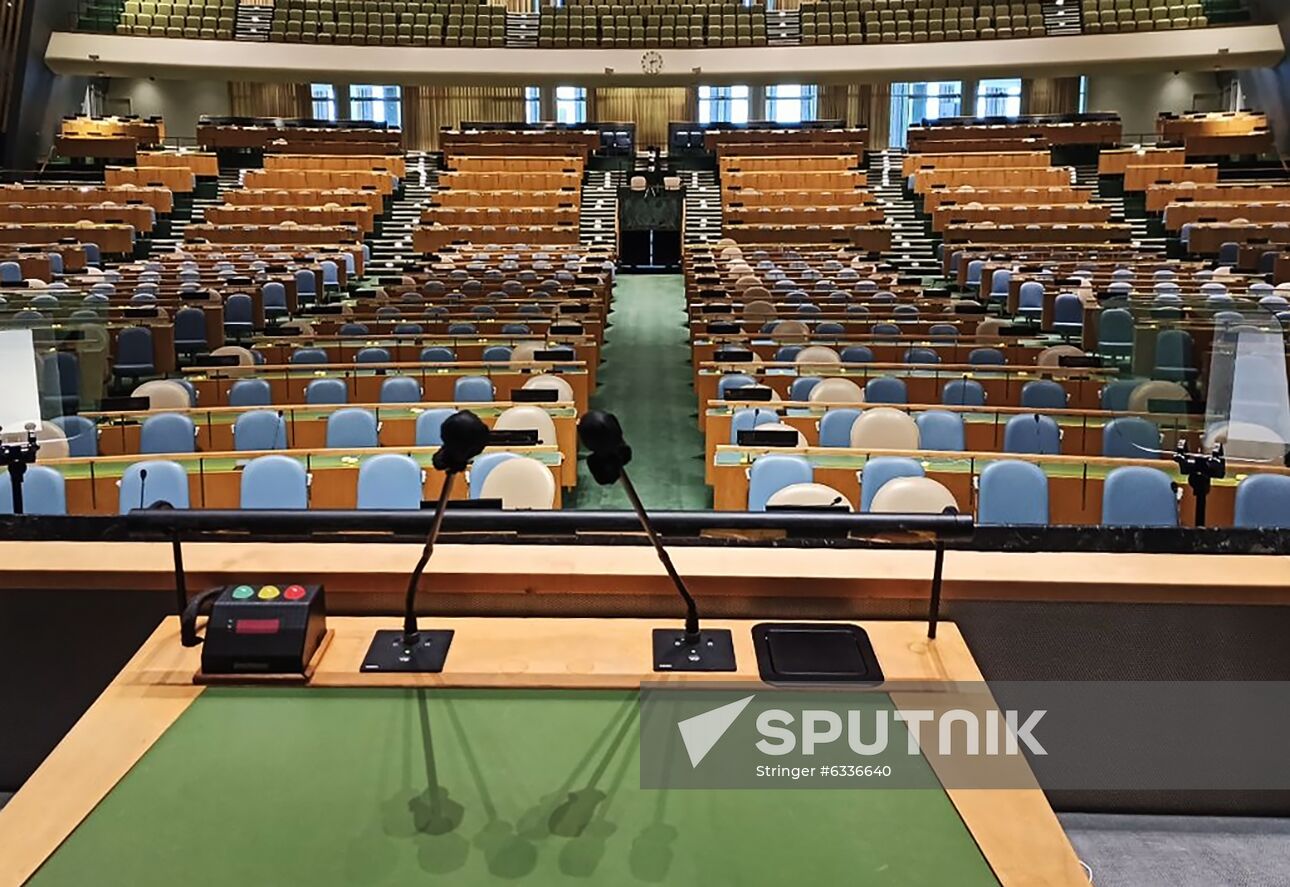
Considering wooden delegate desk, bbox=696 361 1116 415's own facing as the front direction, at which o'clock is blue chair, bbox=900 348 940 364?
The blue chair is roughly at 6 o'clock from the wooden delegate desk.

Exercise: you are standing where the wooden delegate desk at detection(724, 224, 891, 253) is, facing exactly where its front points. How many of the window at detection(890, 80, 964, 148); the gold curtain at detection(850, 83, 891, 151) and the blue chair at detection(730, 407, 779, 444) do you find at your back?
2

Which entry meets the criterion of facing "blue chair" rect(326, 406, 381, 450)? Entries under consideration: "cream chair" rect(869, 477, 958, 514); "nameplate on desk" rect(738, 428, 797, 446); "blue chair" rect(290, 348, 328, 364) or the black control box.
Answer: "blue chair" rect(290, 348, 328, 364)

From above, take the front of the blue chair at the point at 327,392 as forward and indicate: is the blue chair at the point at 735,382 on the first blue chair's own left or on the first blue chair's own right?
on the first blue chair's own left

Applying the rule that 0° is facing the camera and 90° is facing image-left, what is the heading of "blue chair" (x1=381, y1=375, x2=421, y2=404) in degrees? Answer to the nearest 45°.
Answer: approximately 0°

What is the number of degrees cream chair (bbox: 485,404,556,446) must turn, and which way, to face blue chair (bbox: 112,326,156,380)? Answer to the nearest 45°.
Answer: approximately 135° to its right

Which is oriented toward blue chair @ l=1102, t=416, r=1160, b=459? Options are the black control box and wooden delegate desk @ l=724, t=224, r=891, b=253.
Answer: the wooden delegate desk
